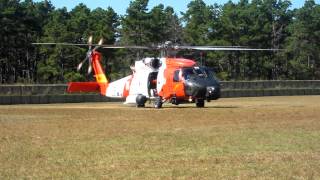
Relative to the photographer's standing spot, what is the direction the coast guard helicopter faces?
facing the viewer and to the right of the viewer
